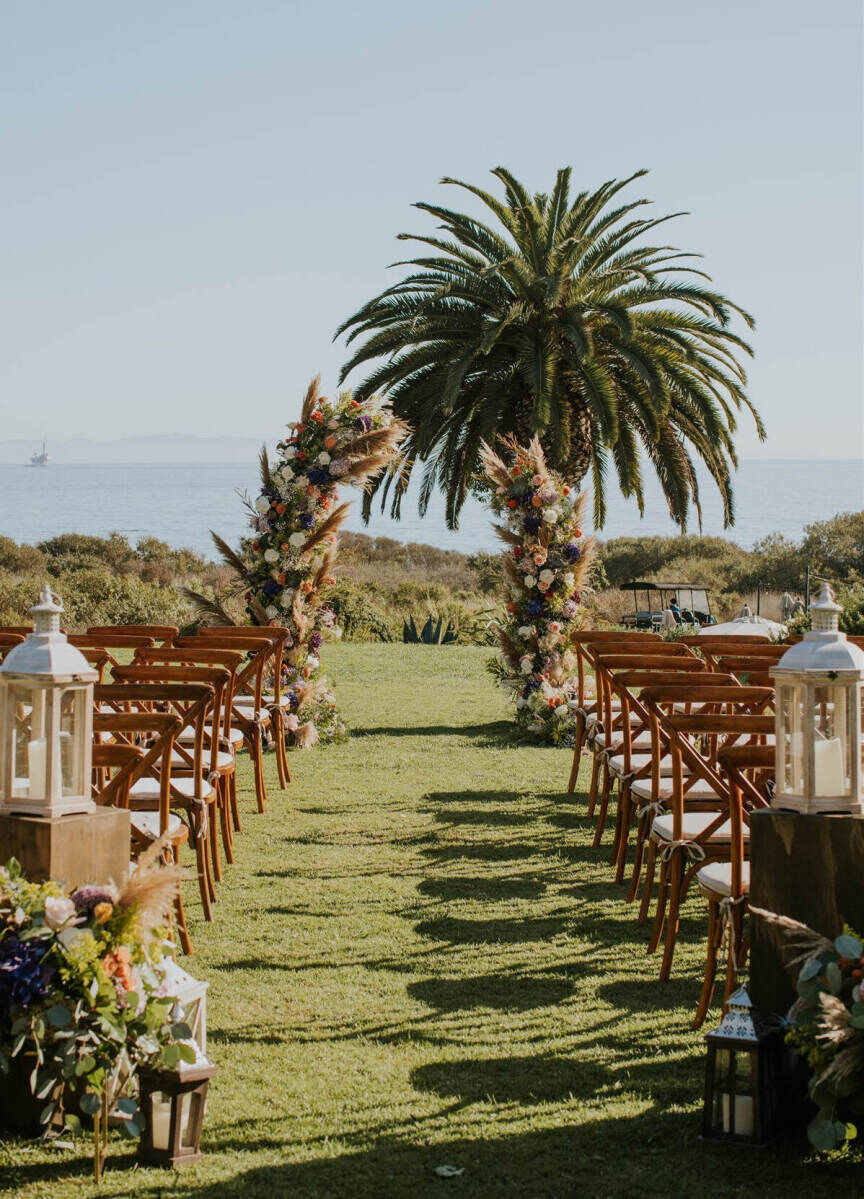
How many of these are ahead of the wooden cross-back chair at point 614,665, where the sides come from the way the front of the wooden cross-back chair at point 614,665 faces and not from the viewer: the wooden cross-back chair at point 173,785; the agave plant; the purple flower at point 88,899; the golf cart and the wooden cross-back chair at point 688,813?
2

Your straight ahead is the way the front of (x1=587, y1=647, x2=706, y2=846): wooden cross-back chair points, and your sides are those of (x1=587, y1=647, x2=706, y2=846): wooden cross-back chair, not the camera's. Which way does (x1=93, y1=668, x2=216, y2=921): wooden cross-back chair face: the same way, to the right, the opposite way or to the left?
the same way

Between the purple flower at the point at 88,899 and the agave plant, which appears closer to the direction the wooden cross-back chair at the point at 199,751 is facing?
the agave plant

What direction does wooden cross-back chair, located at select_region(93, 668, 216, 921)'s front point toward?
away from the camera

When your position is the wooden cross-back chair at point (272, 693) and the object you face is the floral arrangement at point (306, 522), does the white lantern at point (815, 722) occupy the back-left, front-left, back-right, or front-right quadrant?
back-right

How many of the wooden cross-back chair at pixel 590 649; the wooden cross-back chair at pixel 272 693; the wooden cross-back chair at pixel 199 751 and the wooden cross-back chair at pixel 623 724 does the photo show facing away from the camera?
4

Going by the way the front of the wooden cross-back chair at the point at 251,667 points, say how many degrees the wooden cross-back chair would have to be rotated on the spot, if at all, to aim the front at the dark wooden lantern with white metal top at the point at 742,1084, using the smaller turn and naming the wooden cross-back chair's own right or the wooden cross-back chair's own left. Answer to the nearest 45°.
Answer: approximately 180°

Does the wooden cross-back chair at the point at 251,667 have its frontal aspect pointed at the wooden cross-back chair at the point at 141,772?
no

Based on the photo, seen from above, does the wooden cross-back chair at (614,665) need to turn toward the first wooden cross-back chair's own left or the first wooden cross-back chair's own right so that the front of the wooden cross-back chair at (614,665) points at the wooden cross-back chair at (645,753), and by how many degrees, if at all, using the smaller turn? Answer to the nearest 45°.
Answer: approximately 180°

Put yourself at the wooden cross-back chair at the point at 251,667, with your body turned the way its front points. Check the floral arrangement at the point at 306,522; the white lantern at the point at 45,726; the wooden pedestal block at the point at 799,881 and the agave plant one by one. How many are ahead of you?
2

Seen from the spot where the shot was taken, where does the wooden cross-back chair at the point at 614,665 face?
facing away from the viewer

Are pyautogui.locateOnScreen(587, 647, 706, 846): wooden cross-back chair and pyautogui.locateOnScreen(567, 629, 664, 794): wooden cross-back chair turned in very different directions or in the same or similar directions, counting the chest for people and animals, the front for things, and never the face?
same or similar directions

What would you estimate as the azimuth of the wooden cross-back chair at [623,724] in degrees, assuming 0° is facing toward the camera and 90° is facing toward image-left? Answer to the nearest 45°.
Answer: approximately 180°

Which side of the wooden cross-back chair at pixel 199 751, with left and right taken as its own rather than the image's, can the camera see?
back

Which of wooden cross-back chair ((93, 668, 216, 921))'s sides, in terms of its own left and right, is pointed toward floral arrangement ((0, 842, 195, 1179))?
back

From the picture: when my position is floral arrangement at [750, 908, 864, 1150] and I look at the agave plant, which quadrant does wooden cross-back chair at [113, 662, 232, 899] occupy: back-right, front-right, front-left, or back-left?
front-left

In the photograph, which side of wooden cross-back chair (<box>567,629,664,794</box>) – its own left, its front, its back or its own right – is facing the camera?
back

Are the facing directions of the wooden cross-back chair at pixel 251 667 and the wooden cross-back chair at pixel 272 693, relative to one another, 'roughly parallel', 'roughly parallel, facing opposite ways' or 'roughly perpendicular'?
roughly parallel

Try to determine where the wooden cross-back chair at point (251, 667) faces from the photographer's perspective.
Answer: facing away from the viewer
